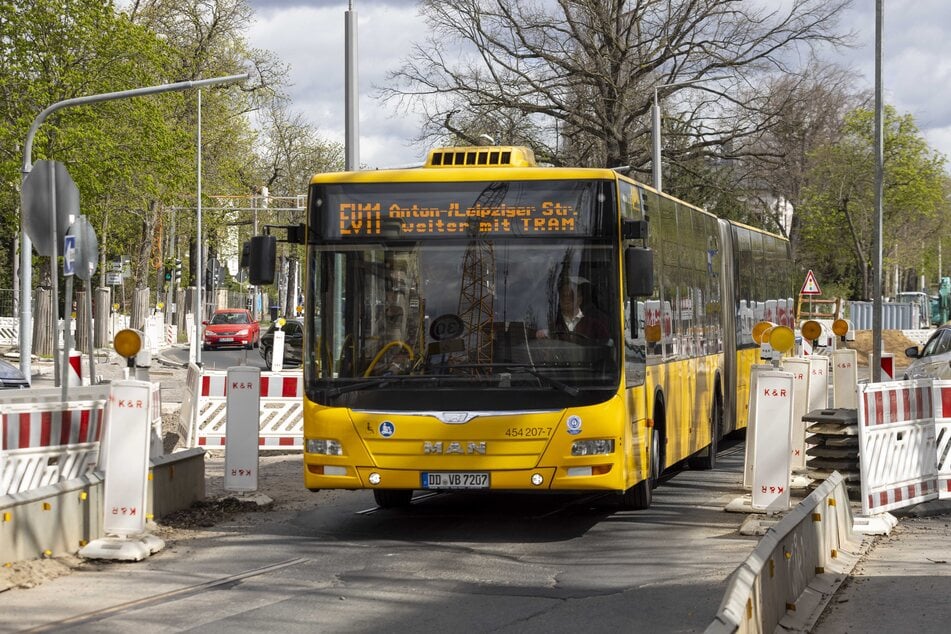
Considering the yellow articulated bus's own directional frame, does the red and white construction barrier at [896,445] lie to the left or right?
on its left

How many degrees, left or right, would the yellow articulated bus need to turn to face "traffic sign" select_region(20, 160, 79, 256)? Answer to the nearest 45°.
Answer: approximately 90° to its right

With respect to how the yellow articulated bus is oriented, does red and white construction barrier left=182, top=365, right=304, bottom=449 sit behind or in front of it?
behind

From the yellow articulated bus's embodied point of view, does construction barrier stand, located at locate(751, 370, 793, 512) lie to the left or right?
on its left

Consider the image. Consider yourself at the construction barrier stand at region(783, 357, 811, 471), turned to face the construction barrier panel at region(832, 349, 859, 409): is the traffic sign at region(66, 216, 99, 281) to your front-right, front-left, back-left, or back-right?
back-left

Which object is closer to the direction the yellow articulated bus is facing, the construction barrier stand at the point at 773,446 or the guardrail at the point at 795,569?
the guardrail

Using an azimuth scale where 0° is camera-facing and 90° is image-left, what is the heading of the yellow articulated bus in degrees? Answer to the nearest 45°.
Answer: approximately 0°

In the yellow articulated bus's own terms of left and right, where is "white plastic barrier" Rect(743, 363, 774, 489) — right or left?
on its left

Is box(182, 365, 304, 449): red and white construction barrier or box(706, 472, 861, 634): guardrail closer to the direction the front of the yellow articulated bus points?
the guardrail
